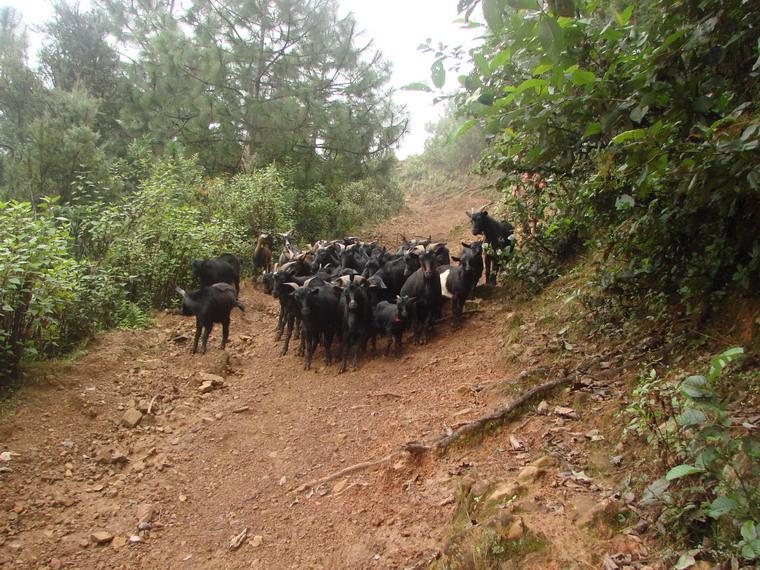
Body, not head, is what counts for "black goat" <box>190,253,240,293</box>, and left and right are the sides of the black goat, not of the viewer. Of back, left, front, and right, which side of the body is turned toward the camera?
left

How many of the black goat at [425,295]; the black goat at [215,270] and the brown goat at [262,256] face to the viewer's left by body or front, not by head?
1

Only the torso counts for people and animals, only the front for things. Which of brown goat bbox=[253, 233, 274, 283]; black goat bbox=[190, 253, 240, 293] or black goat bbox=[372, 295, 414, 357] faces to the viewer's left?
black goat bbox=[190, 253, 240, 293]

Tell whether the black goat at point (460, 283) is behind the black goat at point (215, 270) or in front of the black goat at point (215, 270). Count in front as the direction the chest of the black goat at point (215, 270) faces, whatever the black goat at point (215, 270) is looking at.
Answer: behind

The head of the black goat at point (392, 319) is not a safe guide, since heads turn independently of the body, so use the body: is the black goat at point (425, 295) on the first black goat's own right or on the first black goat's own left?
on the first black goat's own left

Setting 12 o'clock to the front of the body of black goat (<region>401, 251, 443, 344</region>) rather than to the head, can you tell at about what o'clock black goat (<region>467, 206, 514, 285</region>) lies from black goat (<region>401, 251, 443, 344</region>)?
black goat (<region>467, 206, 514, 285</region>) is roughly at 7 o'clock from black goat (<region>401, 251, 443, 344</region>).

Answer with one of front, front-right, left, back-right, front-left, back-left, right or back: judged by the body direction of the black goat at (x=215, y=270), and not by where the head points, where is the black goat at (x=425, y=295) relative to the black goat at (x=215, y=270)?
back-left

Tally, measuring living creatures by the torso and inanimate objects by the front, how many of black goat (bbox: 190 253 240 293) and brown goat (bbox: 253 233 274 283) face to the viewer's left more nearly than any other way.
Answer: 1

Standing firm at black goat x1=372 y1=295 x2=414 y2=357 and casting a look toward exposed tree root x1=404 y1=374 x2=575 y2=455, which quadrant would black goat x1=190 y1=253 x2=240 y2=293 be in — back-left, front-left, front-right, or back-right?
back-right

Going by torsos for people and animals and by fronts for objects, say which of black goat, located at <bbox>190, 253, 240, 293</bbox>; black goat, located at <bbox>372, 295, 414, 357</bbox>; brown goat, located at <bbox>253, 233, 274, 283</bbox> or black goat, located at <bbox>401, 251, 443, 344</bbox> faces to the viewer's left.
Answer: black goat, located at <bbox>190, 253, 240, 293</bbox>
